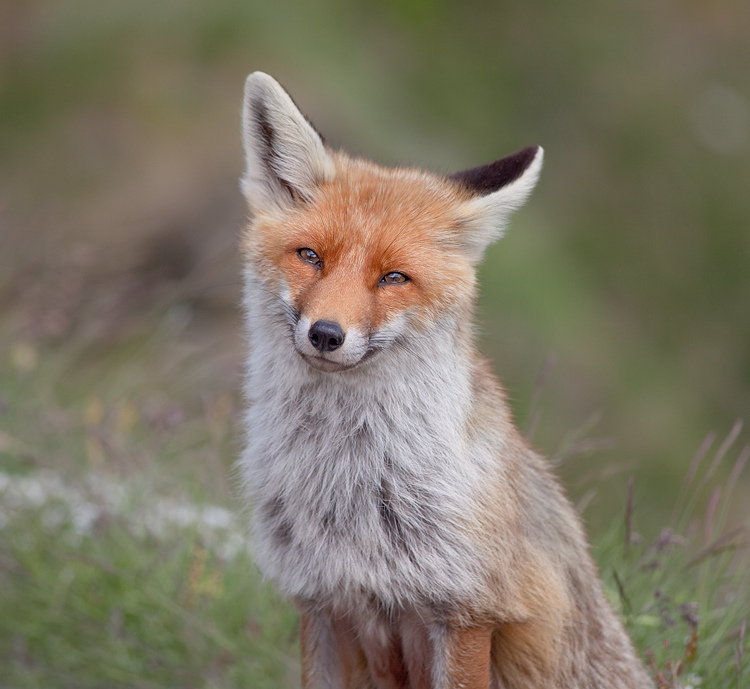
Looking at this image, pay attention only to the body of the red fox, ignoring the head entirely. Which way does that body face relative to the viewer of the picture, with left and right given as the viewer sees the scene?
facing the viewer and to the left of the viewer
